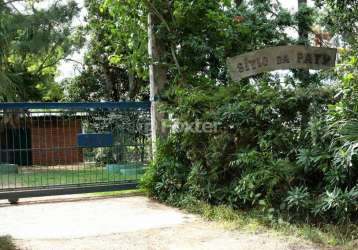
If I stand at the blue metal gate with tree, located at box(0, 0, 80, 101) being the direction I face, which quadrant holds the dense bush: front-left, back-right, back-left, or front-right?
back-right

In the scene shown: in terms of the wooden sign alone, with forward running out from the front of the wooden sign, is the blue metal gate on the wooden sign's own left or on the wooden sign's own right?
on the wooden sign's own right

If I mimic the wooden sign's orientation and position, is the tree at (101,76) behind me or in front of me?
behind

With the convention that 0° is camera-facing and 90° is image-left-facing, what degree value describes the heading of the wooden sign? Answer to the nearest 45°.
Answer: approximately 0°
